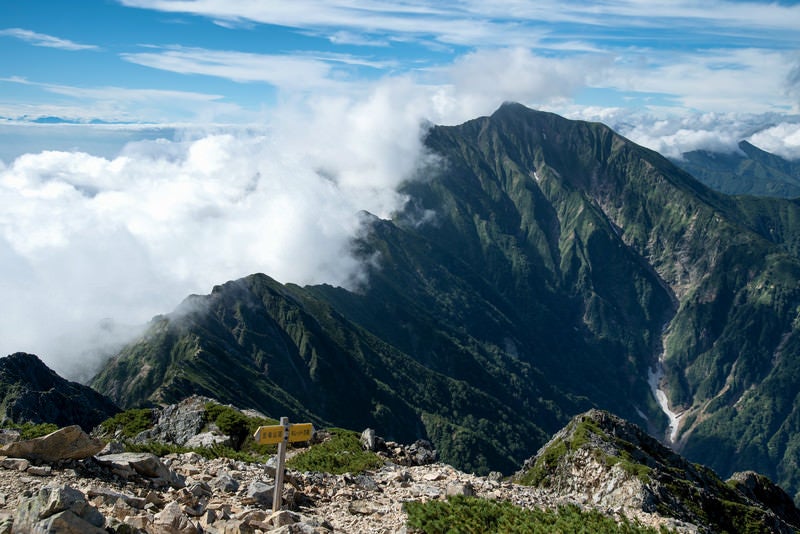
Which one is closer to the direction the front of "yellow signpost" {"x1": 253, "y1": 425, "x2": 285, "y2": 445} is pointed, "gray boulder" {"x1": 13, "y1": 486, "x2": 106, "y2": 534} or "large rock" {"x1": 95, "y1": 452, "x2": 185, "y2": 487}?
the gray boulder

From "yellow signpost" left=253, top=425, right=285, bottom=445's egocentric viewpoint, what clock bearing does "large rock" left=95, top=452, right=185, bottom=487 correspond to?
The large rock is roughly at 4 o'clock from the yellow signpost.

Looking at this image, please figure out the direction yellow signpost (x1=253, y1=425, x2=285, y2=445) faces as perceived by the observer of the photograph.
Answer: facing the viewer

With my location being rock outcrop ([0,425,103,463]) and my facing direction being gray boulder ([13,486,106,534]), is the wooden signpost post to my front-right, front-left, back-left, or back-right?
front-left

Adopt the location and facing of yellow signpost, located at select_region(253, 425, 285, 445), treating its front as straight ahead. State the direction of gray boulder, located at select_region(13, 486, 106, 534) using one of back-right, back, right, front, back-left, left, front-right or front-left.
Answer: front-right

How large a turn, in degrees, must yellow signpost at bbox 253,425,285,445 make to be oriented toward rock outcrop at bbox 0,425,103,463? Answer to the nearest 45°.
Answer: approximately 90° to its right

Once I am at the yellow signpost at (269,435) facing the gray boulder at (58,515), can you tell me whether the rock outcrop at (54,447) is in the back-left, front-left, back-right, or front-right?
front-right

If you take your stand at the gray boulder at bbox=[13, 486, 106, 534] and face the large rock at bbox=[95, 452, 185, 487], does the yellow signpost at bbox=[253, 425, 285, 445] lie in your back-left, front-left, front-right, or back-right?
front-right
